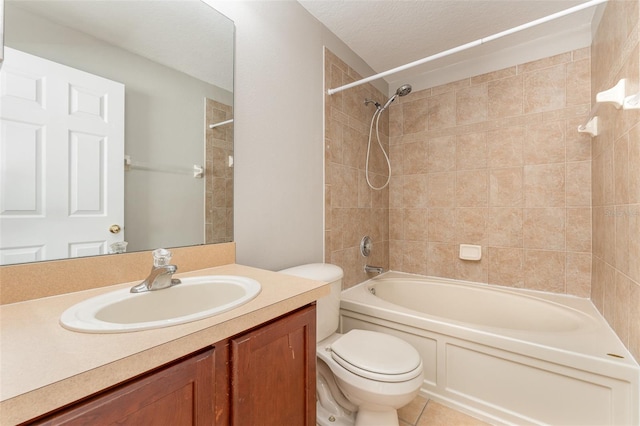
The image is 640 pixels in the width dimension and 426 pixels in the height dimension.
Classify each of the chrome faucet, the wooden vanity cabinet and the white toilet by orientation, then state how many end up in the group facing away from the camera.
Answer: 0

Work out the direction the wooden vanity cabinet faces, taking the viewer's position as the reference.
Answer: facing the viewer and to the right of the viewer

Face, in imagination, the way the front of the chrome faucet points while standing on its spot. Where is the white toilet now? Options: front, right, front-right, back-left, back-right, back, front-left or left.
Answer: front-left

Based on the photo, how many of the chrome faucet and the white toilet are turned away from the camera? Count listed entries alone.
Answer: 0

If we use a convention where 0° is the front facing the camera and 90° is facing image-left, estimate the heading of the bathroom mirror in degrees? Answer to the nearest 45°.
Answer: approximately 315°

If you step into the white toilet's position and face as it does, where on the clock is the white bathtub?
The white bathtub is roughly at 10 o'clock from the white toilet.

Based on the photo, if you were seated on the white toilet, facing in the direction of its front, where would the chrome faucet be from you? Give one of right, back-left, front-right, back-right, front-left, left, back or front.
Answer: right

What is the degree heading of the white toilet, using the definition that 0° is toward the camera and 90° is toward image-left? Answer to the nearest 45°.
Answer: approximately 315°

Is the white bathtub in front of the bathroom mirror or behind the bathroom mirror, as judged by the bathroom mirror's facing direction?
in front

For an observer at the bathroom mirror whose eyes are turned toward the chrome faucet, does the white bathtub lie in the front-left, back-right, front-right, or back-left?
front-left

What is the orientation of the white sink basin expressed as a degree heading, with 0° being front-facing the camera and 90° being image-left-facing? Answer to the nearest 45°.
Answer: approximately 315°

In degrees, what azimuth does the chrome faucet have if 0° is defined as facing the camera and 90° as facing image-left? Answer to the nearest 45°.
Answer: approximately 315°

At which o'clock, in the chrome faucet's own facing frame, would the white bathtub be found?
The white bathtub is roughly at 11 o'clock from the chrome faucet.

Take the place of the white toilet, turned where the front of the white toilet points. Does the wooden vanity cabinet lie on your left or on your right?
on your right

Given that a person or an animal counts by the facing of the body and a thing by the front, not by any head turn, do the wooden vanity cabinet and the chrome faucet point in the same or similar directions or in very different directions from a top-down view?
same or similar directions

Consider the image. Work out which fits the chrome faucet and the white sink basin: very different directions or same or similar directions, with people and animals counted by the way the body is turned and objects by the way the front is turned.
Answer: same or similar directions
